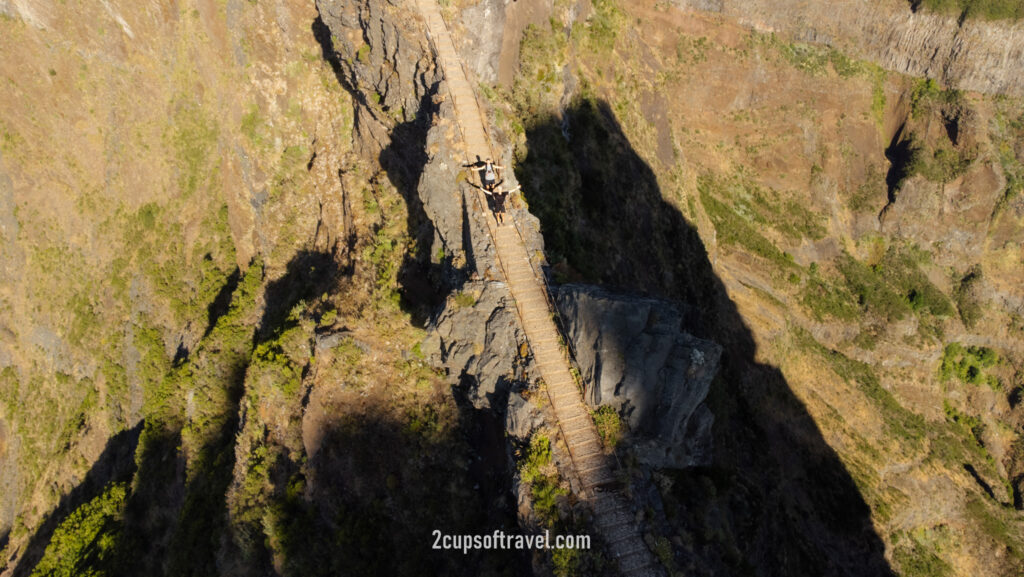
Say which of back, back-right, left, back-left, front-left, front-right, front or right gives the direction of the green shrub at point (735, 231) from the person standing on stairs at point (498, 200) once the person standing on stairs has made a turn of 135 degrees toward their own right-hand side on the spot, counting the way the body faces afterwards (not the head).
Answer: right

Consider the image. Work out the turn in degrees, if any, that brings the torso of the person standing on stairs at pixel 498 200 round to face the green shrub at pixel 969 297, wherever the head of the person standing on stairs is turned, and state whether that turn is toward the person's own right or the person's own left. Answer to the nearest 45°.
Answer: approximately 135° to the person's own left

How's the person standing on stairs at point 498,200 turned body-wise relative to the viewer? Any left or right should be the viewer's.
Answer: facing the viewer

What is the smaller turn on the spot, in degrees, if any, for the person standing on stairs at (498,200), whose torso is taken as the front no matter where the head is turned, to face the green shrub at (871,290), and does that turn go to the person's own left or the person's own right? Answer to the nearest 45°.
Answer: approximately 135° to the person's own left

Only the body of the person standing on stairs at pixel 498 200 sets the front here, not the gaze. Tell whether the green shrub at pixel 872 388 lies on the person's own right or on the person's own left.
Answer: on the person's own left
